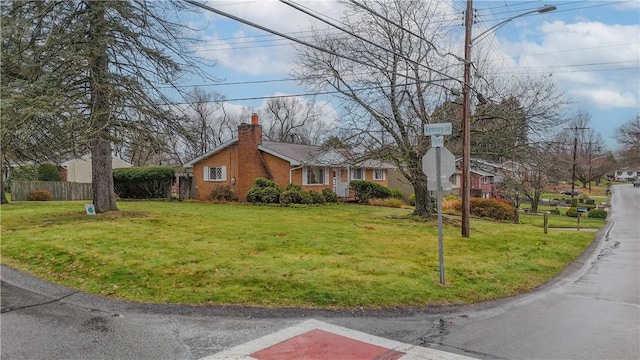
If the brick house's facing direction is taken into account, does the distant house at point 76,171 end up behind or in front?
behind

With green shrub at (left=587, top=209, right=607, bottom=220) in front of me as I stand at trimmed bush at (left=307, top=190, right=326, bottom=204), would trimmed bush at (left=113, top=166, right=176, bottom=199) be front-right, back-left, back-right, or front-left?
back-left

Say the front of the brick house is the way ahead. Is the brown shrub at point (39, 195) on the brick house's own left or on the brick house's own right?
on the brick house's own right

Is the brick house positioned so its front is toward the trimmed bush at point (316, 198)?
yes

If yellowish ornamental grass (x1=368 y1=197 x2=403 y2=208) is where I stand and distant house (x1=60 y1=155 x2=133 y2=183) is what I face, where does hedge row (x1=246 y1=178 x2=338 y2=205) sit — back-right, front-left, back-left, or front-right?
front-left

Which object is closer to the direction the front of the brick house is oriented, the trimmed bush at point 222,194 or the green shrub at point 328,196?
the green shrub

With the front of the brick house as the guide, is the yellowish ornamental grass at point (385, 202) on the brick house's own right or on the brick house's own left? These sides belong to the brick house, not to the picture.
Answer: on the brick house's own left

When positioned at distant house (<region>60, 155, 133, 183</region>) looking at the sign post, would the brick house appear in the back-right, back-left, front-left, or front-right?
front-left

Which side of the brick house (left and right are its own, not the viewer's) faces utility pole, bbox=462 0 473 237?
front
